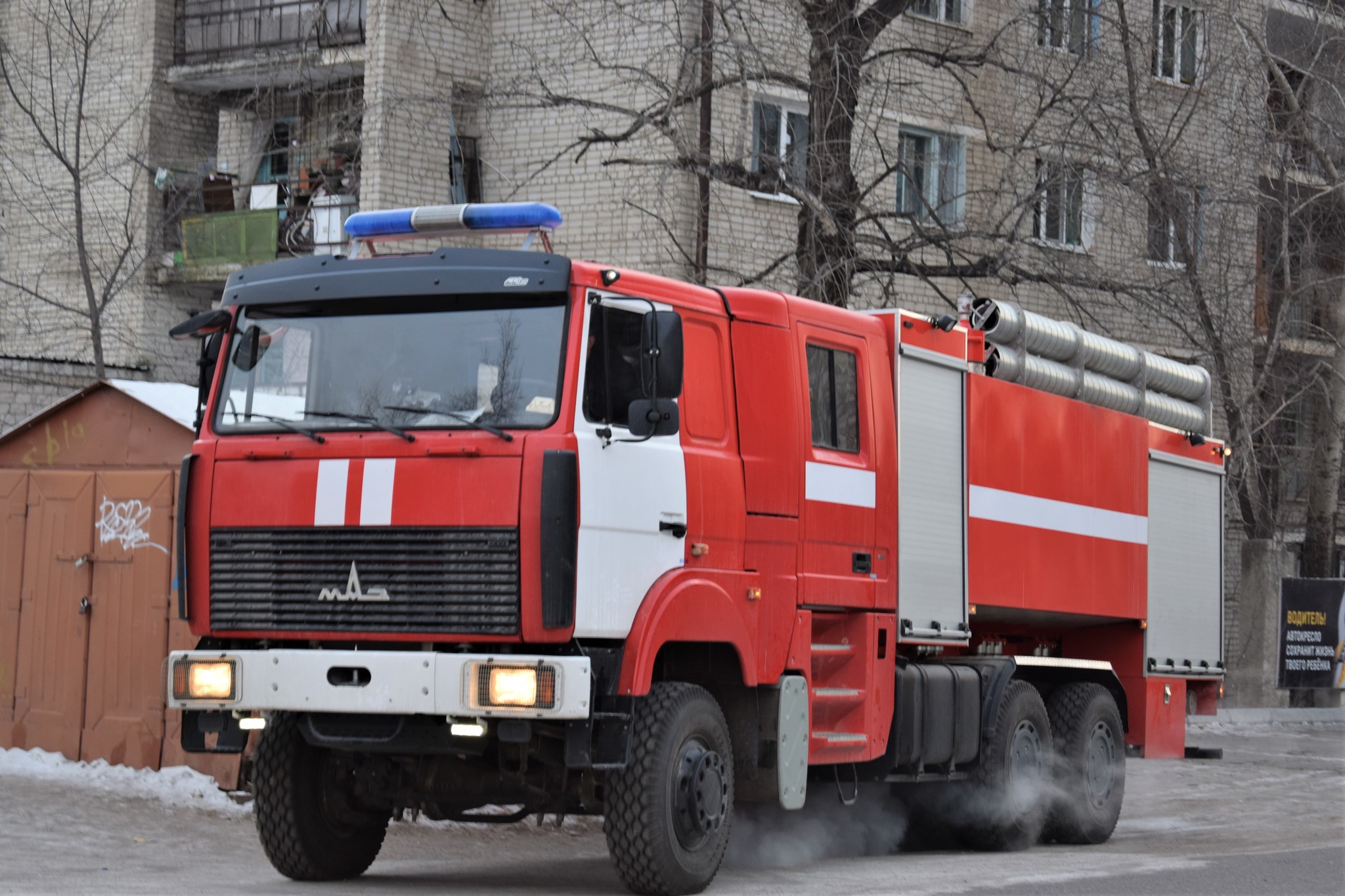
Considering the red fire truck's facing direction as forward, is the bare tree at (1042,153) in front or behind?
behind

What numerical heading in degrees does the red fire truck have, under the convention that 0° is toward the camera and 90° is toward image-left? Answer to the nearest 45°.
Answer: approximately 45°

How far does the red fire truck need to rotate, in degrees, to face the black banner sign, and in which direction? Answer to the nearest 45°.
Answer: approximately 180°

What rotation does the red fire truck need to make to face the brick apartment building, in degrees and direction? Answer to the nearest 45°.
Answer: approximately 135° to its right

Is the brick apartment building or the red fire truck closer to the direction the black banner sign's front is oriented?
the red fire truck

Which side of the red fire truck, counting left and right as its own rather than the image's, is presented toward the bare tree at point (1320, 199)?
back

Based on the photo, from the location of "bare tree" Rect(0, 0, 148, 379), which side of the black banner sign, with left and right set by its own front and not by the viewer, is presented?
right

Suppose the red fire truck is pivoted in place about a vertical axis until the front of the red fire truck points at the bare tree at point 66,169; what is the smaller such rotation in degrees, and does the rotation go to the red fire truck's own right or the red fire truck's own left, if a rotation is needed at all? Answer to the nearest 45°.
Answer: approximately 90° to the red fire truck's own right

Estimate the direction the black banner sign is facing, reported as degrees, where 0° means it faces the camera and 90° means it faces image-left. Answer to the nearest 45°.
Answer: approximately 0°
